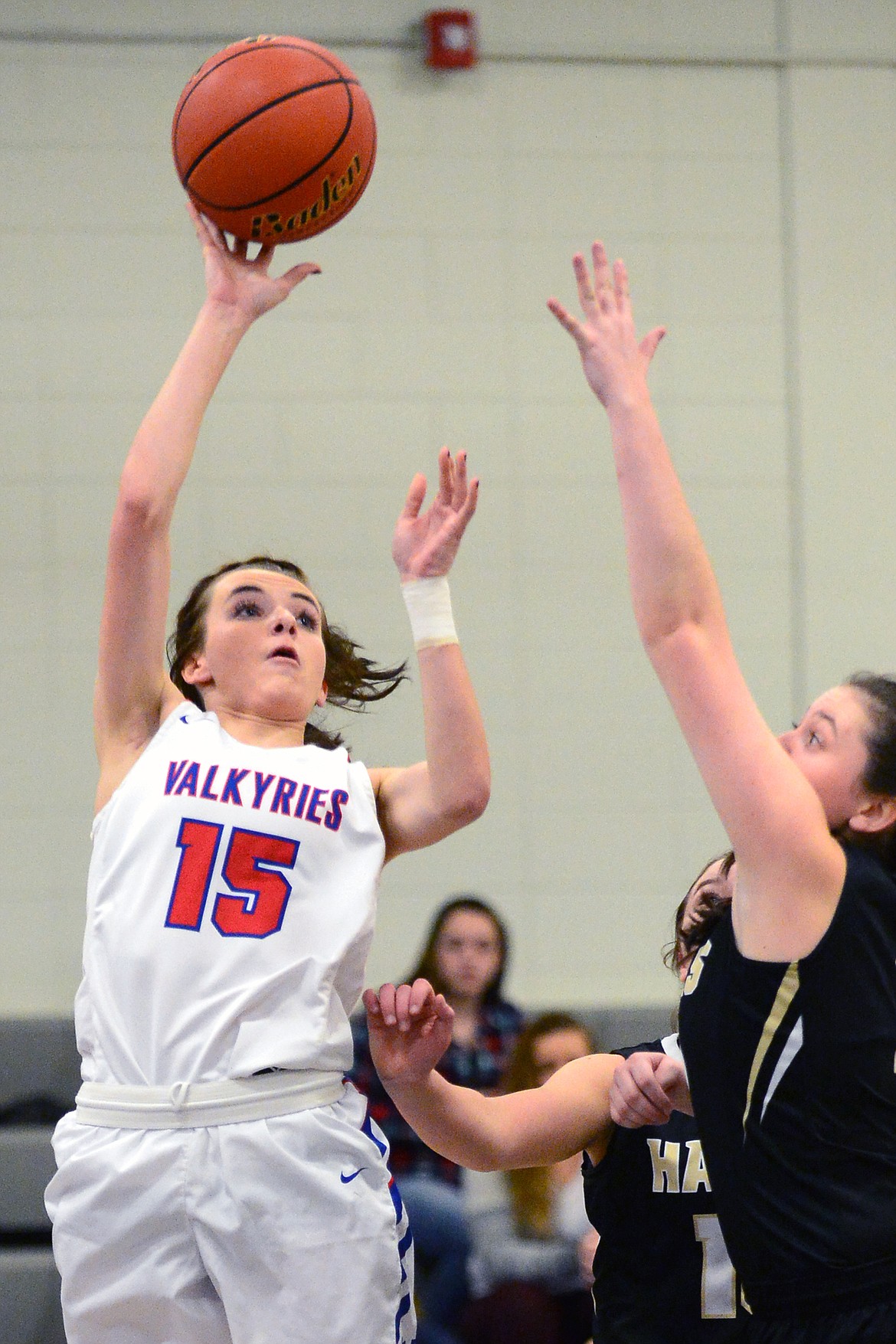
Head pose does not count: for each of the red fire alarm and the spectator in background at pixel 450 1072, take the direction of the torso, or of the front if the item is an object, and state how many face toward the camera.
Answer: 2

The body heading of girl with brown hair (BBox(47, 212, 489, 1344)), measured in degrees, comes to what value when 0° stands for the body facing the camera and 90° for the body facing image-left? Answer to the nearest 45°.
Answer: approximately 0°

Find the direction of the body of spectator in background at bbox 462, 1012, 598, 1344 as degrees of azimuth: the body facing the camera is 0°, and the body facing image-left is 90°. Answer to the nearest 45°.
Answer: approximately 315°

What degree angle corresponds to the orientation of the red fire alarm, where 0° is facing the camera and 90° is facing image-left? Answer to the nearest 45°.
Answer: approximately 0°
